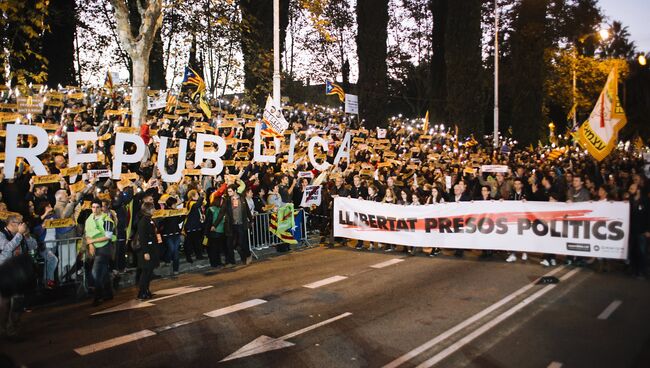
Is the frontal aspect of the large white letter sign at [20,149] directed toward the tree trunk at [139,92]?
no

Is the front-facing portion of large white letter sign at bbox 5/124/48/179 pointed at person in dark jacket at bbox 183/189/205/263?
no

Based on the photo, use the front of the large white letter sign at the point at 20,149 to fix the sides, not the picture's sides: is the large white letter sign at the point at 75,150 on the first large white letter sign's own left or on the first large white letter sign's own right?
on the first large white letter sign's own left

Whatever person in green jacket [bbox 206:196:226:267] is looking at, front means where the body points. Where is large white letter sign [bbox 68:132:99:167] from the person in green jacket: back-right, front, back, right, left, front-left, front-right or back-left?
front-left

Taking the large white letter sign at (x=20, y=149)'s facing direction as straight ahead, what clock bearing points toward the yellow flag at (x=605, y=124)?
The yellow flag is roughly at 9 o'clock from the large white letter sign.

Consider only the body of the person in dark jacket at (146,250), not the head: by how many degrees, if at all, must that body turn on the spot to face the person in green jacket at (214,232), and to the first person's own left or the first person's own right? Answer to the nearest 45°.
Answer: approximately 45° to the first person's own left

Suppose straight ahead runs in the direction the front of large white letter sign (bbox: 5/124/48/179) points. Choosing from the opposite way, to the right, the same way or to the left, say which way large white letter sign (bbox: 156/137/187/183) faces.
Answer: the same way

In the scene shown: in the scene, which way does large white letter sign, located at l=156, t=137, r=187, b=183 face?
toward the camera

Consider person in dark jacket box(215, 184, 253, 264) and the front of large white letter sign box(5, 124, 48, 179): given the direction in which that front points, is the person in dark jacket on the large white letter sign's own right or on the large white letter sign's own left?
on the large white letter sign's own left

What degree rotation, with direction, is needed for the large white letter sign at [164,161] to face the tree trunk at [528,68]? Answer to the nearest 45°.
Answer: approximately 135° to its left

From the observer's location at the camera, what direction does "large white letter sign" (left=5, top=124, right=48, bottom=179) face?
facing the viewer

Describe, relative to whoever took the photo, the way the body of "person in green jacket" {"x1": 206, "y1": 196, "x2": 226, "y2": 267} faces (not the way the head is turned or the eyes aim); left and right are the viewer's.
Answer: facing away from the viewer
